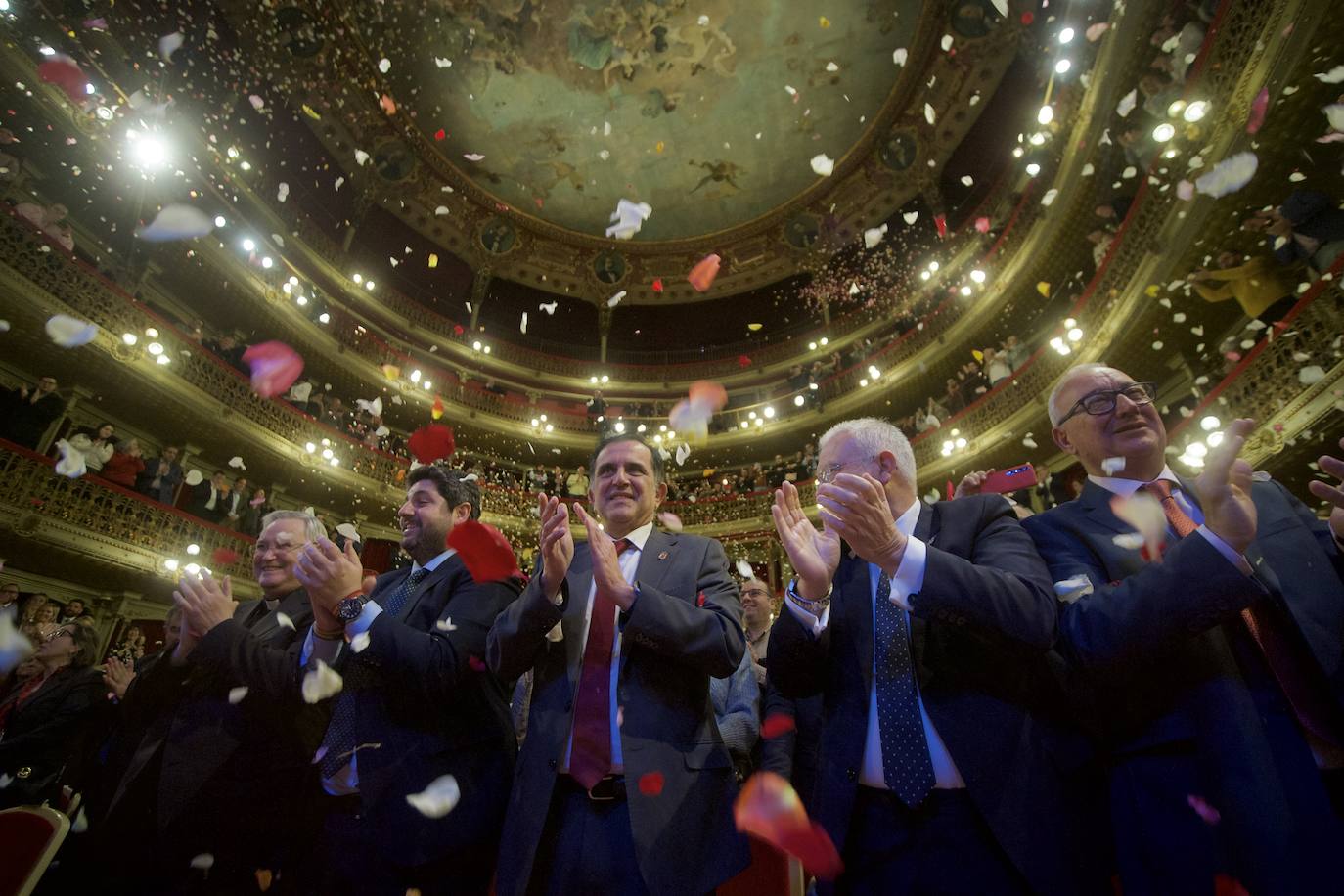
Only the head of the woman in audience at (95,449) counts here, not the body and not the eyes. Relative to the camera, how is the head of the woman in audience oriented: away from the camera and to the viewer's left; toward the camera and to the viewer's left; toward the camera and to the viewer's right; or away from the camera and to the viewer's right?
toward the camera and to the viewer's right

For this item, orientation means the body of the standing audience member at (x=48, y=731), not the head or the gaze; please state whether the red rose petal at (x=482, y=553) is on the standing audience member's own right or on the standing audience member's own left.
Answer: on the standing audience member's own left

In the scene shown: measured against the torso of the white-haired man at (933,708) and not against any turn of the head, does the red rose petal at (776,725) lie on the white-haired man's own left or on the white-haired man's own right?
on the white-haired man's own right
